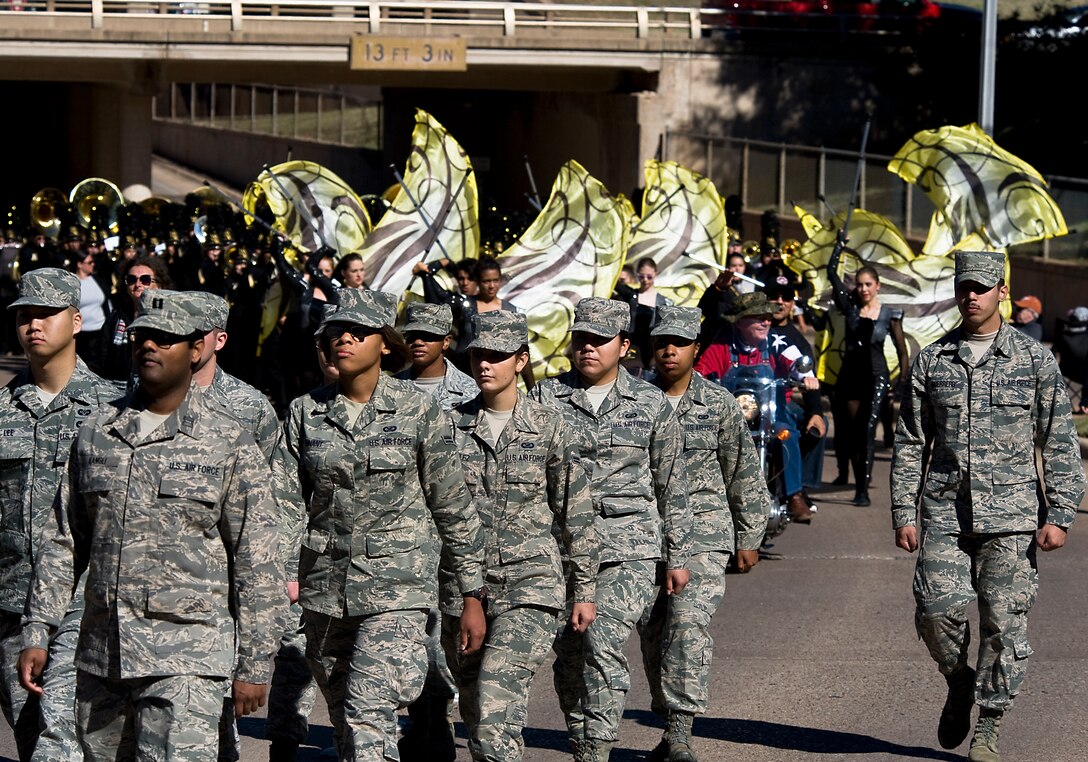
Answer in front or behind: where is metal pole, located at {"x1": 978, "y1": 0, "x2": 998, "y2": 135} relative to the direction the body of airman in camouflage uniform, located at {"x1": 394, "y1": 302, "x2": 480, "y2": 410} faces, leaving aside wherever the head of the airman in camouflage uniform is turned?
behind

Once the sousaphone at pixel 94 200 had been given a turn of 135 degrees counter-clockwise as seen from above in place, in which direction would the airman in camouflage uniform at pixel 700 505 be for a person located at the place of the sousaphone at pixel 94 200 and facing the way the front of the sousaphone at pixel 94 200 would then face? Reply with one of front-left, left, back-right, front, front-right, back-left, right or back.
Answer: back-right

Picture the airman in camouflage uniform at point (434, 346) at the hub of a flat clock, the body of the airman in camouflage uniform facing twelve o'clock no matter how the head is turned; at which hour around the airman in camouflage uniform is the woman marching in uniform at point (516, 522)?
The woman marching in uniform is roughly at 10 o'clock from the airman in camouflage uniform.

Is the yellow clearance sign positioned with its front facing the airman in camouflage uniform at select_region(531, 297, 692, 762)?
yes

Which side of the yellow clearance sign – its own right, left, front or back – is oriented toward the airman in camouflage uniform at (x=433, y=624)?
front

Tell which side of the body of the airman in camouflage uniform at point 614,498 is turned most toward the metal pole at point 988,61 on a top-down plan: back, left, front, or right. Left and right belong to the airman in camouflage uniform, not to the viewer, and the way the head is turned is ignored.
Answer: back

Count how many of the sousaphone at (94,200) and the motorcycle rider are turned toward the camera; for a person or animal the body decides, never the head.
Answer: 2

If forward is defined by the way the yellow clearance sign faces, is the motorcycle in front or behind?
in front

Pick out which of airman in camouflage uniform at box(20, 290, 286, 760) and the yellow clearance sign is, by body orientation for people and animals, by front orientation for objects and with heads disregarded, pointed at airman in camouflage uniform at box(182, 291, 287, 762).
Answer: the yellow clearance sign
